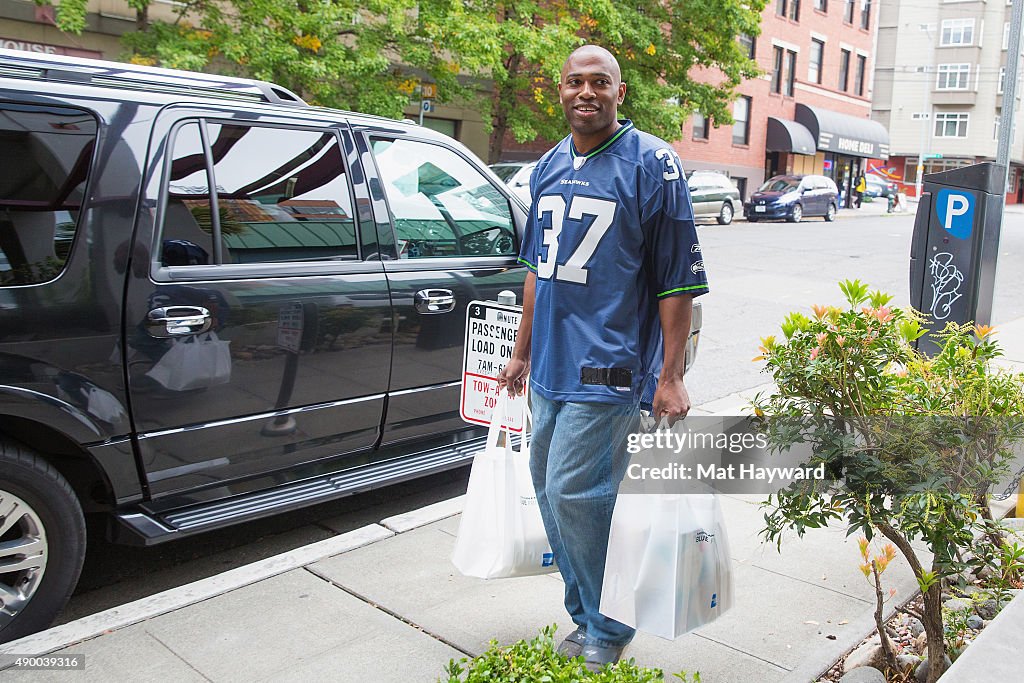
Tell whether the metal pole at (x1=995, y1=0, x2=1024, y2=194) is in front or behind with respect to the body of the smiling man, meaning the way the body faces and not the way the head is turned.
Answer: behind

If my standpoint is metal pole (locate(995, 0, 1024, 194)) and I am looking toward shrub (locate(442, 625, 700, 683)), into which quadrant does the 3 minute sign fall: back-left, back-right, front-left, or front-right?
front-right

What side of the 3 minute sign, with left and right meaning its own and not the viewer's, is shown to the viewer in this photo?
front

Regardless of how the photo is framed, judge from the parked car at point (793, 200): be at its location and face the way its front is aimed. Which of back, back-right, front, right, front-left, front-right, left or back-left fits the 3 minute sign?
front-left

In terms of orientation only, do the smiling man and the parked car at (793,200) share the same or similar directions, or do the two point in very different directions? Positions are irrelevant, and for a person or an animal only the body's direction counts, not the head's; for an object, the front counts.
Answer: same or similar directions

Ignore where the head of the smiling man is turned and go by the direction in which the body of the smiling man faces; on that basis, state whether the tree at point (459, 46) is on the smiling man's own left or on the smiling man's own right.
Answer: on the smiling man's own right

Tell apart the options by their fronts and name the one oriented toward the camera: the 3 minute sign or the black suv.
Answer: the 3 minute sign

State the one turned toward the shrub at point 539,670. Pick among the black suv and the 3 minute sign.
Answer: the 3 minute sign

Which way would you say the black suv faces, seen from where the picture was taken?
facing away from the viewer and to the right of the viewer

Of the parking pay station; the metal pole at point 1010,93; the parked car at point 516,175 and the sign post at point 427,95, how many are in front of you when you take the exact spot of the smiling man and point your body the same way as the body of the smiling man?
0

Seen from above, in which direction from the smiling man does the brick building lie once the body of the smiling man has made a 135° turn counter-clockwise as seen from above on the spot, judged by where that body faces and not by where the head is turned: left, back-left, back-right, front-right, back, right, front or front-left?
left

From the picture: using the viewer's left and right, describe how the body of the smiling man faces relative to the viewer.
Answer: facing the viewer and to the left of the viewer

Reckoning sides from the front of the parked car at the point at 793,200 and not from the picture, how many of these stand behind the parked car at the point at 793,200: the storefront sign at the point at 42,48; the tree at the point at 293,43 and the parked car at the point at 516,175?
0

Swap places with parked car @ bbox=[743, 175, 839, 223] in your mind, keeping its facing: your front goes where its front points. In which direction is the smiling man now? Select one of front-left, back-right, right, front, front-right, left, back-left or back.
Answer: front-left

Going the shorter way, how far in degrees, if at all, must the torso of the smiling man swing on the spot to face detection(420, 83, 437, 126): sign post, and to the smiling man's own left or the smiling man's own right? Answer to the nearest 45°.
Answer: approximately 135° to the smiling man's own right

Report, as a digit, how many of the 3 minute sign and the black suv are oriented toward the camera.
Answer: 1

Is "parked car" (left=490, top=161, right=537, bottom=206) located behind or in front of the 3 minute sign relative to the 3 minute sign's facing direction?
behind
